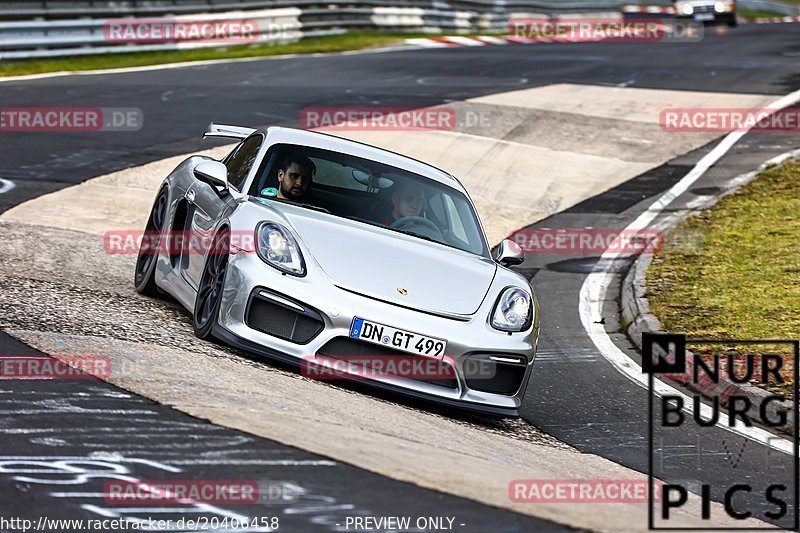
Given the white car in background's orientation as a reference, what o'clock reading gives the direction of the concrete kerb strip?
The concrete kerb strip is roughly at 12 o'clock from the white car in background.

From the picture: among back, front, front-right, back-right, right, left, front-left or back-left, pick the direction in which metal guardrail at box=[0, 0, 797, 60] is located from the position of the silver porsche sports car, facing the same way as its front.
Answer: back-left

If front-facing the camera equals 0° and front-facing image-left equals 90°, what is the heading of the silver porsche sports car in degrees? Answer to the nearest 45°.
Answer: approximately 315°

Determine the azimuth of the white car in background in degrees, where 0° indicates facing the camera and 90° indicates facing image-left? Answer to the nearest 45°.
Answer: approximately 0°

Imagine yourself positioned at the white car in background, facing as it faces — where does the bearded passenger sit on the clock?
The bearded passenger is roughly at 12 o'clock from the white car in background.

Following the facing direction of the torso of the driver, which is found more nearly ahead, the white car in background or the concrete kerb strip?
the concrete kerb strip

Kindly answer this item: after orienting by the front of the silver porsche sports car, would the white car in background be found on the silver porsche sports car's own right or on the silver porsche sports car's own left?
on the silver porsche sports car's own left

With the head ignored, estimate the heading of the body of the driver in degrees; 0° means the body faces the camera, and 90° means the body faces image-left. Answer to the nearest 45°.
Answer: approximately 315°

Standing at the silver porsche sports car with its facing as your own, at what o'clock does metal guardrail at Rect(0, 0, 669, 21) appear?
The metal guardrail is roughly at 7 o'clock from the silver porsche sports car.

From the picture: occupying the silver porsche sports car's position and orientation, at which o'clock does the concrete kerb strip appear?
The concrete kerb strip is roughly at 9 o'clock from the silver porsche sports car.

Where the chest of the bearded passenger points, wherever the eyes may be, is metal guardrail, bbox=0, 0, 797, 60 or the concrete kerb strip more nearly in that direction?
the concrete kerb strip

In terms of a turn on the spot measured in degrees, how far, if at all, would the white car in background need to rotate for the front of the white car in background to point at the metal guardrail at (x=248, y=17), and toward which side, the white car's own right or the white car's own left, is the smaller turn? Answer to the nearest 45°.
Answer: approximately 45° to the white car's own right
